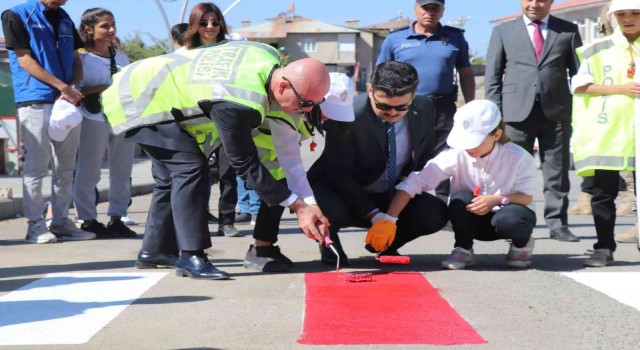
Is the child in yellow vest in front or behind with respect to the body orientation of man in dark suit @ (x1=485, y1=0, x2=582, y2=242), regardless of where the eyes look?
in front

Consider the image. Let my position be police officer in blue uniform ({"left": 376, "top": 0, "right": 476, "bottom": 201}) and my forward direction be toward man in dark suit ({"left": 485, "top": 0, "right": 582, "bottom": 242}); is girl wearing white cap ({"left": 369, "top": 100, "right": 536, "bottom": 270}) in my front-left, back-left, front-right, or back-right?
front-right

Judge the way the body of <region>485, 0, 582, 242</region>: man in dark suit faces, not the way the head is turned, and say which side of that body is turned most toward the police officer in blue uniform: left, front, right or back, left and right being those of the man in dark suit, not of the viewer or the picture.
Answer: right

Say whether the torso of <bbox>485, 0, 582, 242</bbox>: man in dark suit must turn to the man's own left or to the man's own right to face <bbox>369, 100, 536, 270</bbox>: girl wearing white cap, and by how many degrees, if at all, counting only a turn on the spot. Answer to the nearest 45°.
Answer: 0° — they already face them

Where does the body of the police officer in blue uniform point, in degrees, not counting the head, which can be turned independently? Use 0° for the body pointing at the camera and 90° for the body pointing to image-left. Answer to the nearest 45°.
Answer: approximately 0°

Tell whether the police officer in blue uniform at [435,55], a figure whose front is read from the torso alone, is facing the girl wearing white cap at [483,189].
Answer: yes

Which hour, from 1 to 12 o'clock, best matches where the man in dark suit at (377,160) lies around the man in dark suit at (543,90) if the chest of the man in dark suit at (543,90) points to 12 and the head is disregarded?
the man in dark suit at (377,160) is roughly at 1 o'clock from the man in dark suit at (543,90).

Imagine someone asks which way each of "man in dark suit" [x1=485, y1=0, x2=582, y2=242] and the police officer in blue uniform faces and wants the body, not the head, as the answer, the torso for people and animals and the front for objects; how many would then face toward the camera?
2
